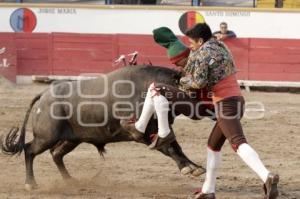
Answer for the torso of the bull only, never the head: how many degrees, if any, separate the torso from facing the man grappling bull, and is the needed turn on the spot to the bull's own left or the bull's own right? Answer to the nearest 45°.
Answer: approximately 45° to the bull's own right

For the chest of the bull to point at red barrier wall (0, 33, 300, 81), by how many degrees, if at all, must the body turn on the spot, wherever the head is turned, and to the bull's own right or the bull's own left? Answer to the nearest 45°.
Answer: approximately 90° to the bull's own left

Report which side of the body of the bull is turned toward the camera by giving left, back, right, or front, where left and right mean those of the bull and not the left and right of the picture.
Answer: right

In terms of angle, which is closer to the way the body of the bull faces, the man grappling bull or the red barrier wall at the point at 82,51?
the man grappling bull
